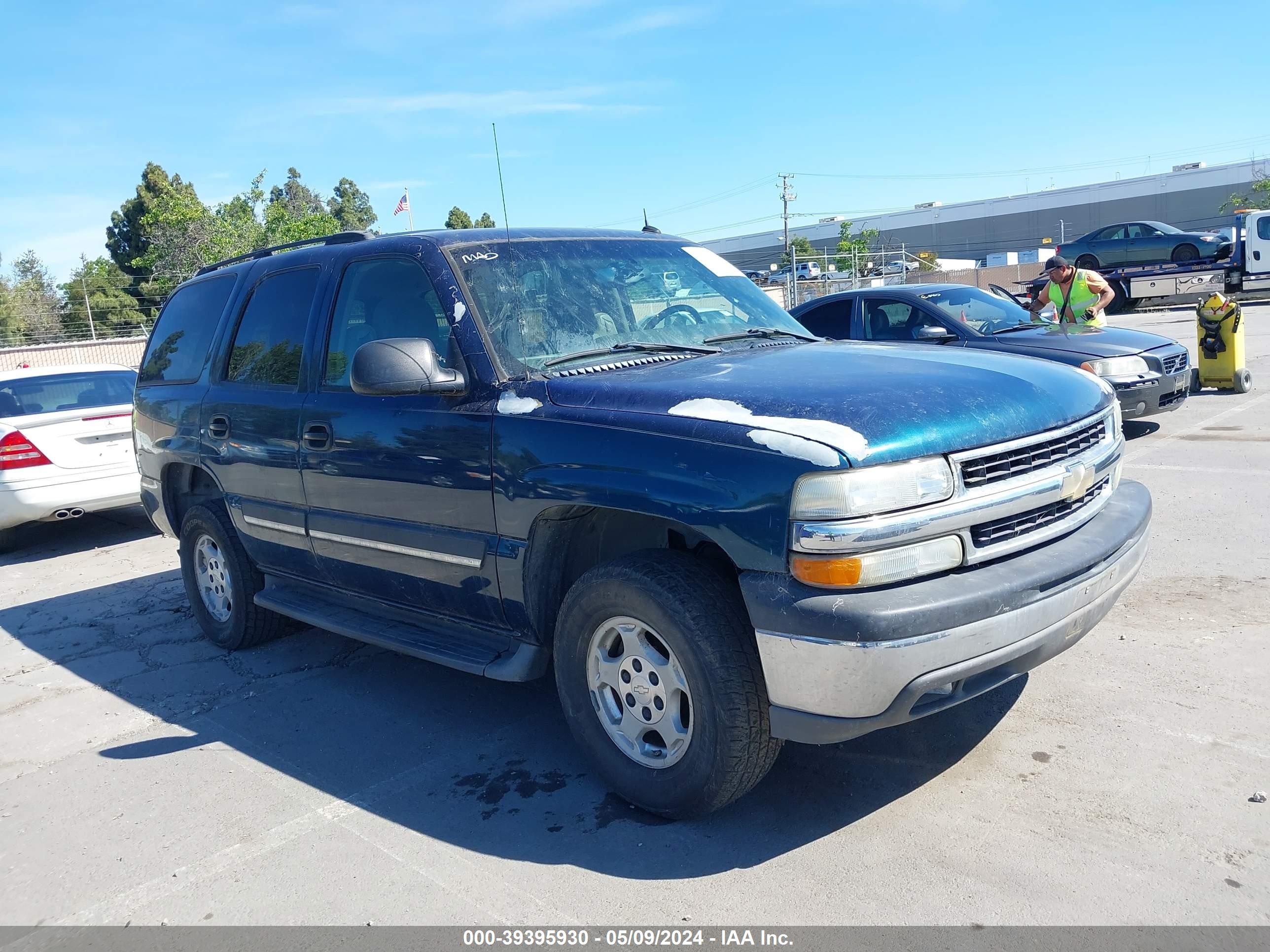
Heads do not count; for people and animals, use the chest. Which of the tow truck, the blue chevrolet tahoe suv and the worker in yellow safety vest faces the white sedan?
the worker in yellow safety vest

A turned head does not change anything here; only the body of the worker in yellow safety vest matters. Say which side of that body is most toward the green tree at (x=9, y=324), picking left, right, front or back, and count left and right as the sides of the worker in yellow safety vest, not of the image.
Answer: right

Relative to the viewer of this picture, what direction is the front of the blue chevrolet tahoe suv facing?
facing the viewer and to the right of the viewer

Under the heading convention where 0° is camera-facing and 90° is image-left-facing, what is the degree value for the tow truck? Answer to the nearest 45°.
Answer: approximately 270°

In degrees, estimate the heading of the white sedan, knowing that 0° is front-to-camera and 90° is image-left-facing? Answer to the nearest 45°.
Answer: approximately 135°

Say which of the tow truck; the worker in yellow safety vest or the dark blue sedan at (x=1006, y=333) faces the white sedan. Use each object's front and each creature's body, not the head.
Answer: the worker in yellow safety vest

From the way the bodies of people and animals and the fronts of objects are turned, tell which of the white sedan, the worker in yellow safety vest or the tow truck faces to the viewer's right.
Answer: the tow truck

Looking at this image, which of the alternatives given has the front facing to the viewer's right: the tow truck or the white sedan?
the tow truck

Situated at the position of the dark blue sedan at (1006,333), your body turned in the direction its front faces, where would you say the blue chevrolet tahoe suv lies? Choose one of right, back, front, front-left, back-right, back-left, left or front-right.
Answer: front-right

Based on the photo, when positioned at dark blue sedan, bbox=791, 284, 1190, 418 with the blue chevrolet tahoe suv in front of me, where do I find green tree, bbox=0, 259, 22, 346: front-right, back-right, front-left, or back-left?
back-right

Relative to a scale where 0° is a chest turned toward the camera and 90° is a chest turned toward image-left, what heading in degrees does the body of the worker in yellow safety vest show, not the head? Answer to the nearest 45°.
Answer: approximately 45°

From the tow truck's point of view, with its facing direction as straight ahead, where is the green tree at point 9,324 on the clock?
The green tree is roughly at 6 o'clock from the tow truck.

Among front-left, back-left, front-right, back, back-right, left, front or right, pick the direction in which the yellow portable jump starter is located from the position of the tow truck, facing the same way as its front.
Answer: right

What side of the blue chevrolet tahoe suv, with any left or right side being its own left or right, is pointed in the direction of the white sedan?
back
